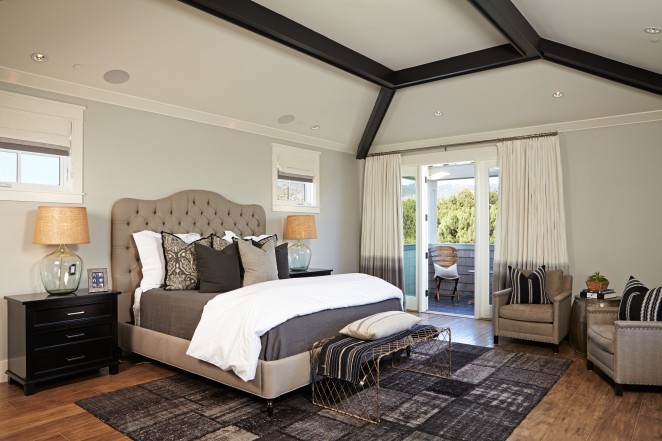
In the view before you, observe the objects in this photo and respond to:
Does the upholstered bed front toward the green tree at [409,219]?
no

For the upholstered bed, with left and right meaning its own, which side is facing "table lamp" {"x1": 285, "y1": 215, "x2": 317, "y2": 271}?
left

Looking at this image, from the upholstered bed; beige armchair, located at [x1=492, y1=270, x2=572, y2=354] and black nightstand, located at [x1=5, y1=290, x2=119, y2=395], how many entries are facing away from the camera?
0

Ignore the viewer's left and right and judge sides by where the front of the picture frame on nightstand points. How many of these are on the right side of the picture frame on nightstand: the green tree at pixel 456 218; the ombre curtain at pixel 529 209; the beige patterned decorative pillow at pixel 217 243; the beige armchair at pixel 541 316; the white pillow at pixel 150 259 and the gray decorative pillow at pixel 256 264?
0

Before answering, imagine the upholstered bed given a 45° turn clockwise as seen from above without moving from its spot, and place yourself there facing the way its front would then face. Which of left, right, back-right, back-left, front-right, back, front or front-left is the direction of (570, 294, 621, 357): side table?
left

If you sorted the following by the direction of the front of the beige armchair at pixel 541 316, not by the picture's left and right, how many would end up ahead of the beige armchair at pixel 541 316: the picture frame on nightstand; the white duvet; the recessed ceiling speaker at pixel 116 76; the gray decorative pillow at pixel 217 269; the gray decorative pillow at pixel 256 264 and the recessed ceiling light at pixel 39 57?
6

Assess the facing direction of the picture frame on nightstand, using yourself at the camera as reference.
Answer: facing the viewer

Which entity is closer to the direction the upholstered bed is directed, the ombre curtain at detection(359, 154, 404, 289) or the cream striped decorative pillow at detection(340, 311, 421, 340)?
the cream striped decorative pillow

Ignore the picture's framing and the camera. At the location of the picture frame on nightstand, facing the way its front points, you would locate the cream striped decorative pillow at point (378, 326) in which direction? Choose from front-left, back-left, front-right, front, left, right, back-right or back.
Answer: front-left

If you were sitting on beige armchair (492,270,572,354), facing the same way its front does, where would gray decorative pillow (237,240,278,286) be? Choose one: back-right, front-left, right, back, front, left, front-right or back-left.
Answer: front

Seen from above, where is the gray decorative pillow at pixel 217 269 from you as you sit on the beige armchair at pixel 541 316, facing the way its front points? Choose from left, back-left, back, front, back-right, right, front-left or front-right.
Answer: front

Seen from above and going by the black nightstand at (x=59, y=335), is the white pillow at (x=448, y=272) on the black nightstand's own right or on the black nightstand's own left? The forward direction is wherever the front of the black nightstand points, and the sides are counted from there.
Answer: on the black nightstand's own left

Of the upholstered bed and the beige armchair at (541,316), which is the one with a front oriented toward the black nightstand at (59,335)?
the beige armchair

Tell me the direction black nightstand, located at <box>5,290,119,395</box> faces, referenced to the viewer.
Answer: facing the viewer and to the right of the viewer

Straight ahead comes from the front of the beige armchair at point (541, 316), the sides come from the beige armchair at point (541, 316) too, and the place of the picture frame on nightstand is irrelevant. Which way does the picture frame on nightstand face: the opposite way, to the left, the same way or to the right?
to the left

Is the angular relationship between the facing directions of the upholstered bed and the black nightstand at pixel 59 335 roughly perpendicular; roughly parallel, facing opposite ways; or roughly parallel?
roughly parallel

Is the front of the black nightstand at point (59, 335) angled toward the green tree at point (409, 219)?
no

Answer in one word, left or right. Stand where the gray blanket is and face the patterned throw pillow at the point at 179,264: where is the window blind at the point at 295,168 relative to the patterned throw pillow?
right

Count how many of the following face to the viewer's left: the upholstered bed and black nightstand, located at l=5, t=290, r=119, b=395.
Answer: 0
